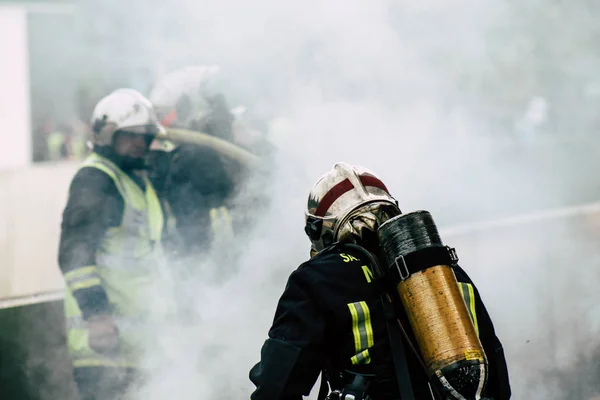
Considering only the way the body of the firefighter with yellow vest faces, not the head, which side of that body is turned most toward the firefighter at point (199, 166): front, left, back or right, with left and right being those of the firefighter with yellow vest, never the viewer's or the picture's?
left

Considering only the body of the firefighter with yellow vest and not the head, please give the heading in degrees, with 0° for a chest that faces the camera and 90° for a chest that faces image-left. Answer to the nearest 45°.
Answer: approximately 315°

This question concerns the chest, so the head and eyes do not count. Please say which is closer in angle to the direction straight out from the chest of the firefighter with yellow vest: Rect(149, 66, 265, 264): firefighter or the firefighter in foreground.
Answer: the firefighter in foreground

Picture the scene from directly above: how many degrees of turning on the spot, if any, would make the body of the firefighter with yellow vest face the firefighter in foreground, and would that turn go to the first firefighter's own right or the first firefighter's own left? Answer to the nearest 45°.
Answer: approximately 45° to the first firefighter's own right
